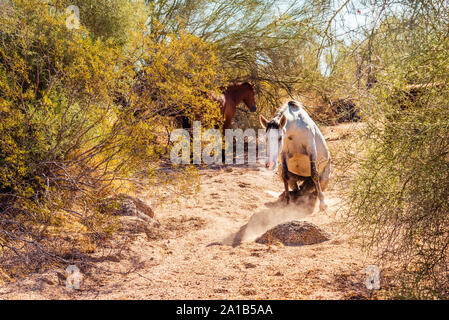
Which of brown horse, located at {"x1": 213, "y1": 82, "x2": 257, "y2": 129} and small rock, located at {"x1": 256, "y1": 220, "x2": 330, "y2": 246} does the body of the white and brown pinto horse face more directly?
the small rock

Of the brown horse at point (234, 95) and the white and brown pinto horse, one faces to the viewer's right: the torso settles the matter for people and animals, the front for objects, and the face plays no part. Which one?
the brown horse

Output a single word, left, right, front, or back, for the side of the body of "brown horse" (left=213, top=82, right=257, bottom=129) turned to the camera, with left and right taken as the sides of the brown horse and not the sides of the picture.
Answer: right

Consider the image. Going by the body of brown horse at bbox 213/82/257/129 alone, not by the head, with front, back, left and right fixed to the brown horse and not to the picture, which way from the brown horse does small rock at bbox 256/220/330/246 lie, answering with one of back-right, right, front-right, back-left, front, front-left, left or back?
right

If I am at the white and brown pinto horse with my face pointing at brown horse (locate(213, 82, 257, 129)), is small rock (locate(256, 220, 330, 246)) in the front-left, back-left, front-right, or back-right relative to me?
back-left

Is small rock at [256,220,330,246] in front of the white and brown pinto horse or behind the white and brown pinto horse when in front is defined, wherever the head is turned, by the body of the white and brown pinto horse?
in front

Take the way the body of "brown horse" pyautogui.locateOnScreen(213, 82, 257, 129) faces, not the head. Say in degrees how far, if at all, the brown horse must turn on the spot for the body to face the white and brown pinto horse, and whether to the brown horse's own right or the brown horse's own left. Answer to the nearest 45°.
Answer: approximately 90° to the brown horse's own right

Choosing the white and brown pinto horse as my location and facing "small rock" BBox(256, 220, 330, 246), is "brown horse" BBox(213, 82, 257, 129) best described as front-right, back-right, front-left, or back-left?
back-right

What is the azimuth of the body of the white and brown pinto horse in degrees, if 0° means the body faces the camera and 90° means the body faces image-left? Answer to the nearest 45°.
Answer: approximately 45°
